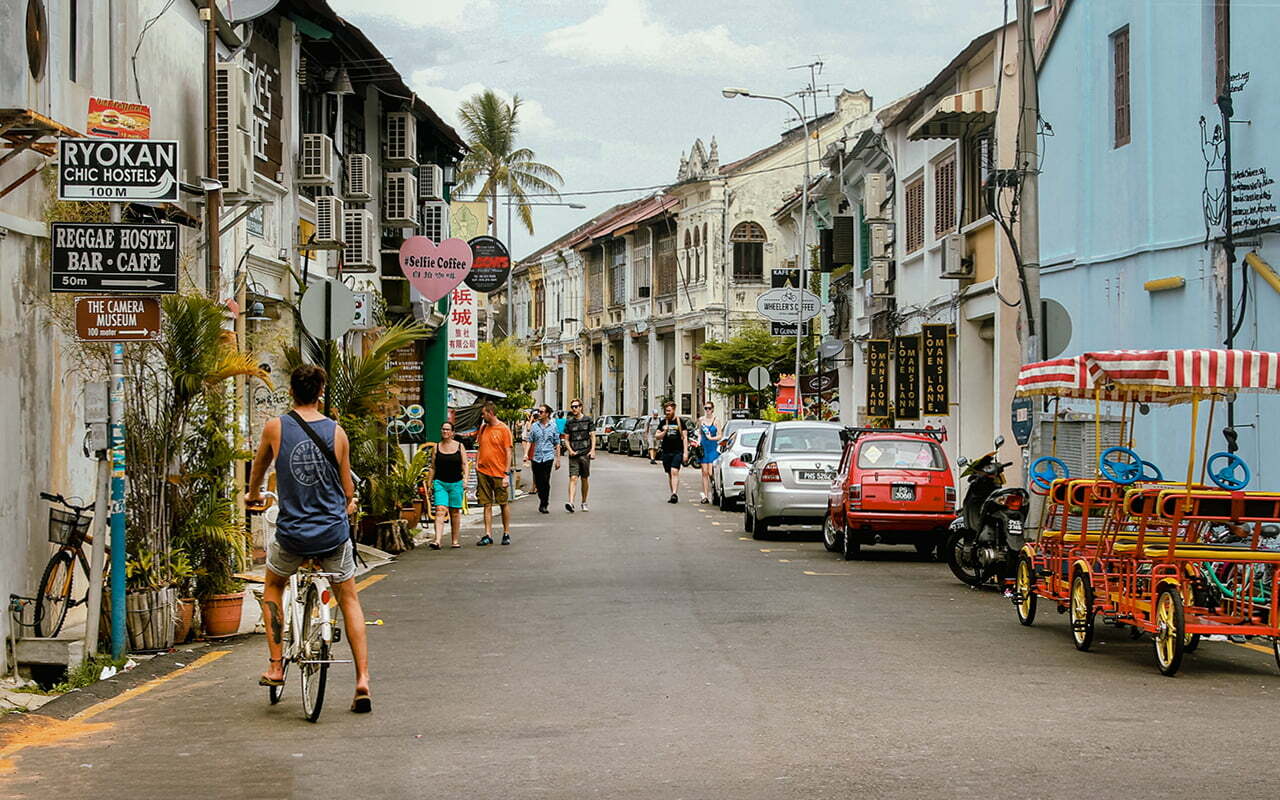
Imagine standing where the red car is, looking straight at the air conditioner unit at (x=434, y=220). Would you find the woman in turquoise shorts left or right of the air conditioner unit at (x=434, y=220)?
left

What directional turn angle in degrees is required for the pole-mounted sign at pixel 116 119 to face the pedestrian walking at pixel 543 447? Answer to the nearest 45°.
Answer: approximately 135° to its left

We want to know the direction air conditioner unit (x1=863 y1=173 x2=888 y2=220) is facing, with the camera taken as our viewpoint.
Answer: facing to the left of the viewer

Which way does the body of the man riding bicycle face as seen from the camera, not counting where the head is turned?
away from the camera

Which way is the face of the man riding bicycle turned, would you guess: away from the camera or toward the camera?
away from the camera

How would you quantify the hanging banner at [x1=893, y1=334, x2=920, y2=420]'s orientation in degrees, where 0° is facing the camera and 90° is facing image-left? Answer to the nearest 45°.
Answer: approximately 0°

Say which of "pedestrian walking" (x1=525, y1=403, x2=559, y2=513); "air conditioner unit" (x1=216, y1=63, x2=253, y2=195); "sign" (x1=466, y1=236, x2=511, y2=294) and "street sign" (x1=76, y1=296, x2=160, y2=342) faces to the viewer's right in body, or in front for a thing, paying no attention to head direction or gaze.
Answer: the air conditioner unit

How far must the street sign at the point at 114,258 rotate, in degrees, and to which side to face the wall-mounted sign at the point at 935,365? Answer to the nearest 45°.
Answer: approximately 135° to its left

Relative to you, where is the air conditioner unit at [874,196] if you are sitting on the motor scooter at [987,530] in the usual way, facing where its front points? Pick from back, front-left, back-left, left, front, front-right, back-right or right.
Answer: front-right

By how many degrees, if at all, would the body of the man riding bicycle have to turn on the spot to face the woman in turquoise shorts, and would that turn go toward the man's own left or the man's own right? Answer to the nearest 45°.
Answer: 0° — they already face them

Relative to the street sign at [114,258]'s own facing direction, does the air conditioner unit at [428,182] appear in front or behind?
behind

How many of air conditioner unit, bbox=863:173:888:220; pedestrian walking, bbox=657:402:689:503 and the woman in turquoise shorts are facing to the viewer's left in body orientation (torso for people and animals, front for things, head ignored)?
1
